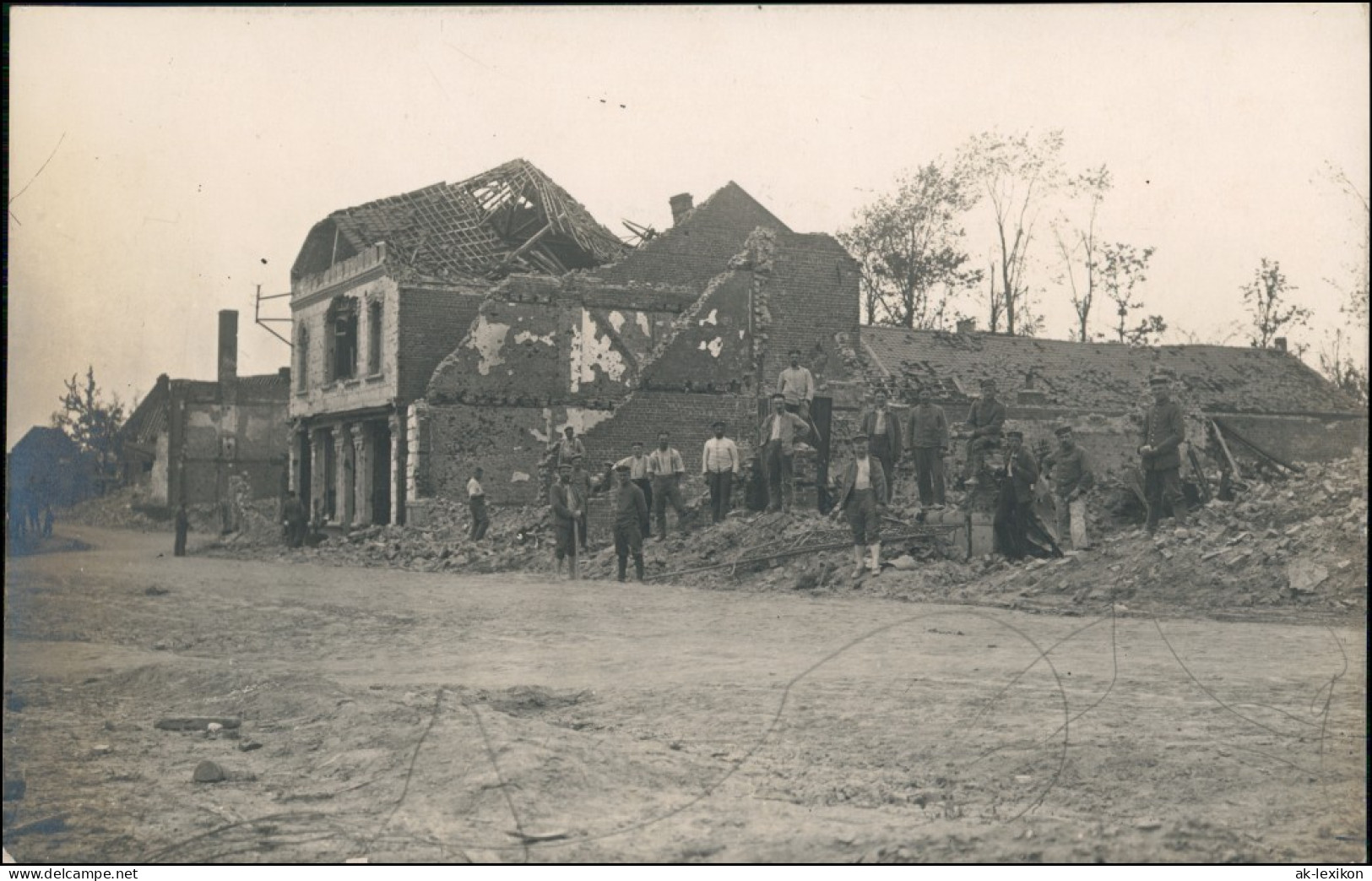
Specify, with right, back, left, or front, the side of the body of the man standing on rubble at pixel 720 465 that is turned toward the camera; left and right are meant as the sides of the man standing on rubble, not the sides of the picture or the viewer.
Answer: front

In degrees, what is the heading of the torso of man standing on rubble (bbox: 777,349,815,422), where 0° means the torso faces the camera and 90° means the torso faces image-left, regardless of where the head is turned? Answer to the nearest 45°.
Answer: approximately 0°

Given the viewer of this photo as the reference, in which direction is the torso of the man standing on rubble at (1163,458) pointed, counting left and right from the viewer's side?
facing the viewer and to the left of the viewer

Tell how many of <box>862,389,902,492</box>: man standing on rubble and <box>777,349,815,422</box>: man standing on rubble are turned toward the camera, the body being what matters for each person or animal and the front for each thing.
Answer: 2

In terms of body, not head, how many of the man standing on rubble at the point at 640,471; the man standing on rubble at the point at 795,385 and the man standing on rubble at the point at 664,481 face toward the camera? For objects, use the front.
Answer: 3

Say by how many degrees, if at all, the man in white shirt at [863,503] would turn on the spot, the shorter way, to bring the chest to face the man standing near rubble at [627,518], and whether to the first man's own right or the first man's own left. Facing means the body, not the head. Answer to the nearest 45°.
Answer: approximately 90° to the first man's own right

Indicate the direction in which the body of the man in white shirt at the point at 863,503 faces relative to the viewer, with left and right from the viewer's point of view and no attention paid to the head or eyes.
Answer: facing the viewer

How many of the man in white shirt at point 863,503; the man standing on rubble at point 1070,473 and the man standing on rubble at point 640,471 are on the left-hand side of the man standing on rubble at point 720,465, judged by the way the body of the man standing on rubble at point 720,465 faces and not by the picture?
2

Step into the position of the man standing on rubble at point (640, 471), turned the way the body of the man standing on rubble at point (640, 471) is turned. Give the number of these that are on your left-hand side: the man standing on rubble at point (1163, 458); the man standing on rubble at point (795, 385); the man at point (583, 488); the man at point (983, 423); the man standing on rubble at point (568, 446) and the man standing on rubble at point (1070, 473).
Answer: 4

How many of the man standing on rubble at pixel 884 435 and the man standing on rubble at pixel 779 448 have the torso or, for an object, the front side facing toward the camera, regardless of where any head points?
2

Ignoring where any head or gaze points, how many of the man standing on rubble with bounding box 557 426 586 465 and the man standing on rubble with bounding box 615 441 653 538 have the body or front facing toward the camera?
2
